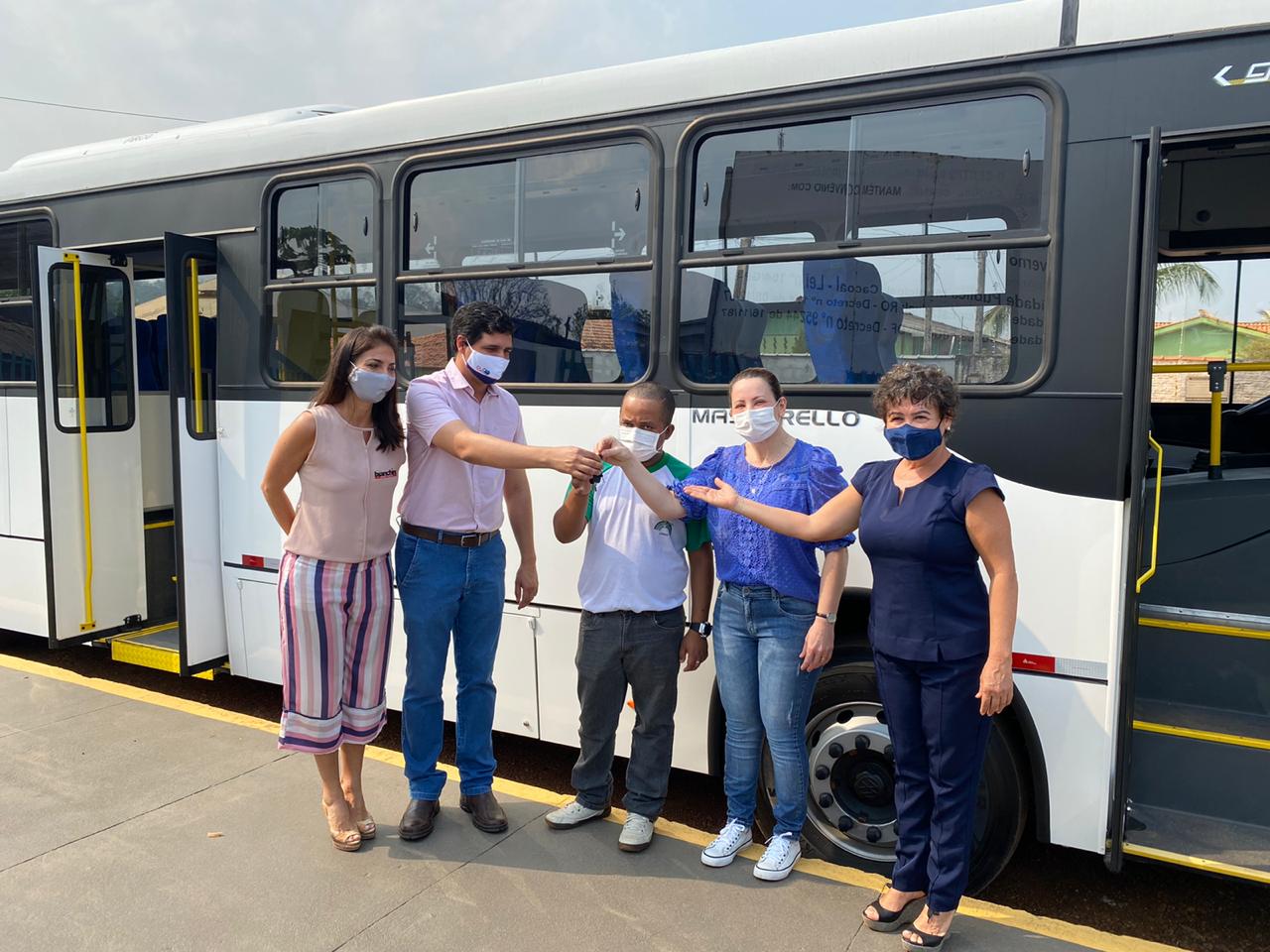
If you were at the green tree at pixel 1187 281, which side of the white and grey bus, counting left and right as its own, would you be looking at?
left

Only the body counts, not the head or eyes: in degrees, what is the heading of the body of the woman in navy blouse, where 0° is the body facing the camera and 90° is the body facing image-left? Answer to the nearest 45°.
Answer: approximately 45°

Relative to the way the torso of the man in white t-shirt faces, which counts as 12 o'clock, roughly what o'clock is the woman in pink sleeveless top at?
The woman in pink sleeveless top is roughly at 3 o'clock from the man in white t-shirt.

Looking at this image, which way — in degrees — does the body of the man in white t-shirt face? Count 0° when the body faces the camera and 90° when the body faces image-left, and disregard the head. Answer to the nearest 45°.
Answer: approximately 0°

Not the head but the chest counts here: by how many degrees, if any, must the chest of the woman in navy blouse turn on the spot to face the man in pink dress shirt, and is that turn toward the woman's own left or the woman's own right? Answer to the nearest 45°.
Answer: approximately 45° to the woman's own right

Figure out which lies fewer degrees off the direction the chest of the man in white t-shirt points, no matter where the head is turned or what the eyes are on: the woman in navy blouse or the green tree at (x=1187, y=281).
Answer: the woman in navy blouse

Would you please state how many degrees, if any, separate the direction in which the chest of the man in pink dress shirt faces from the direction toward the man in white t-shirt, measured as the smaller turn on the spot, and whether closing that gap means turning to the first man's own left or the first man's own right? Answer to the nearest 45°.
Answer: approximately 45° to the first man's own left

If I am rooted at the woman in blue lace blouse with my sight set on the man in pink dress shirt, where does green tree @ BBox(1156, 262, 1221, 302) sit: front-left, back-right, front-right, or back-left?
back-right
